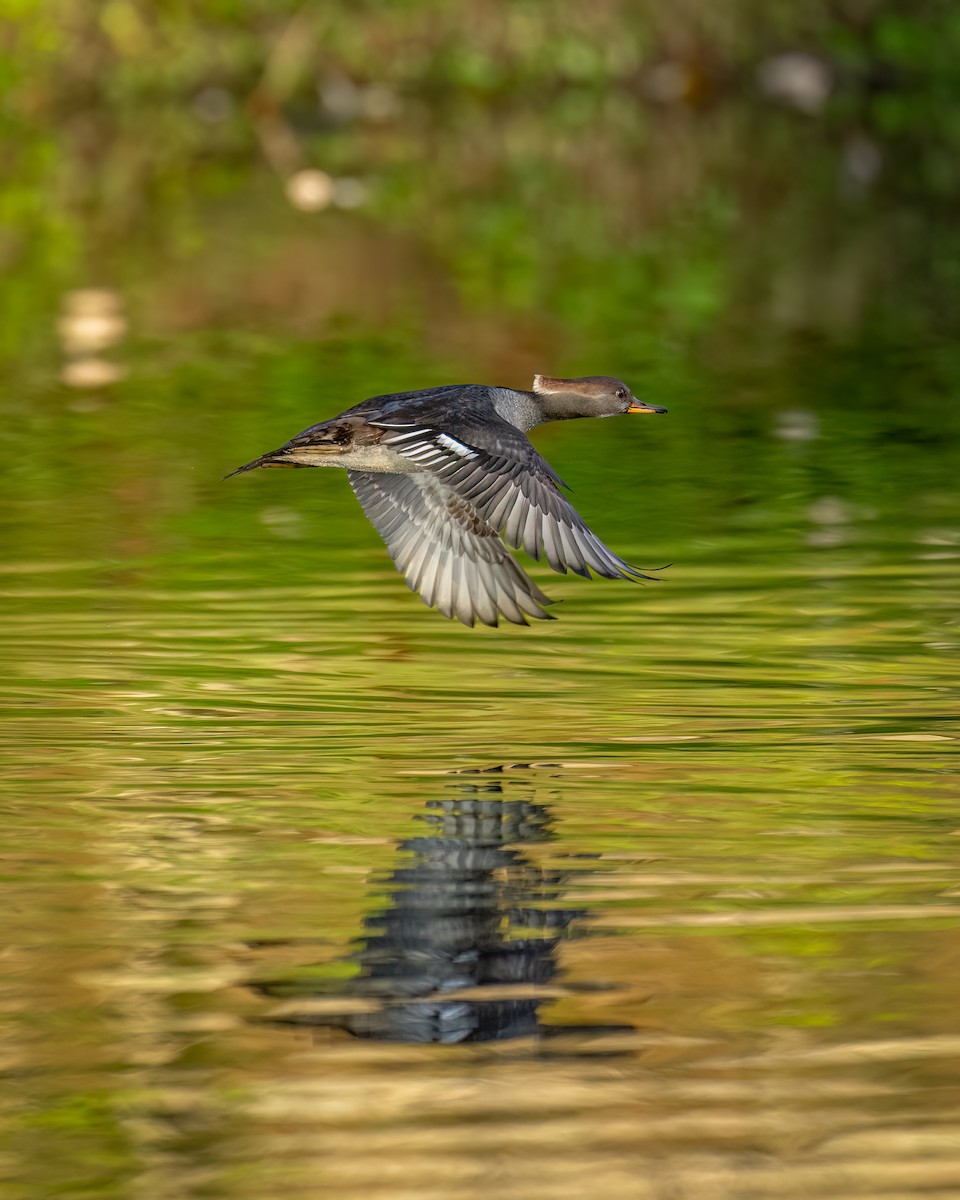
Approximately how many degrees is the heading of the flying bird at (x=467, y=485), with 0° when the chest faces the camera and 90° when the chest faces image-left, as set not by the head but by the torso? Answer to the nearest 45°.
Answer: approximately 270°
